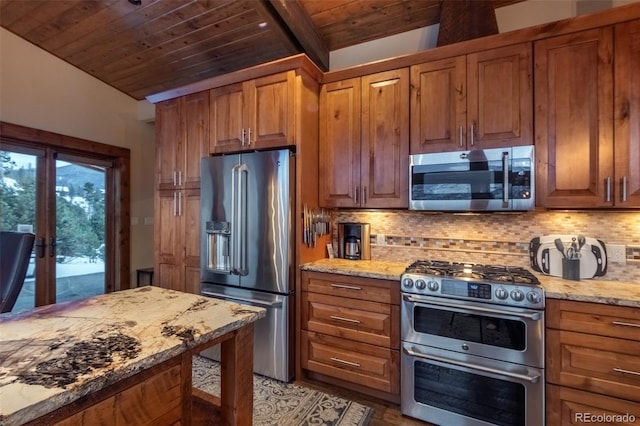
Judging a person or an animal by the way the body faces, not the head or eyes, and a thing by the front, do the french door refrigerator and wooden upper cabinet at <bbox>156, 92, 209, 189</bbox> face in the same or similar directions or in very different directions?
same or similar directions

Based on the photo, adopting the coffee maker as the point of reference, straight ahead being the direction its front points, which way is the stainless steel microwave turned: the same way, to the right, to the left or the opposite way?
the same way

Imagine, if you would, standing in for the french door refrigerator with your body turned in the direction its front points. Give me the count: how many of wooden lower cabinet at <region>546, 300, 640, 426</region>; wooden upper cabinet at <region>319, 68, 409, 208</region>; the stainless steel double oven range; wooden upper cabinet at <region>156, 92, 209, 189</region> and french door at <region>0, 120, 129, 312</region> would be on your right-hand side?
2

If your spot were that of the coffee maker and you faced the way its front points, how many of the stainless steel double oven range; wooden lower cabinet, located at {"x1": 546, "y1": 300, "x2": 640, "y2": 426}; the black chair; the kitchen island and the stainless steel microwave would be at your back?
0

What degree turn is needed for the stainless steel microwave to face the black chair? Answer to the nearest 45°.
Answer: approximately 45° to its right

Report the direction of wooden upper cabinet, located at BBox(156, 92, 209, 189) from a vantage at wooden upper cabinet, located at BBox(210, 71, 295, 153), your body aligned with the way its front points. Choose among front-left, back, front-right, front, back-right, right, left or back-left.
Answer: right

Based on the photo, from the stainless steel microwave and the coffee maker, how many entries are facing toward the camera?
2

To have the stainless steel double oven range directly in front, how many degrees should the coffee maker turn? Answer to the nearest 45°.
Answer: approximately 45° to its left

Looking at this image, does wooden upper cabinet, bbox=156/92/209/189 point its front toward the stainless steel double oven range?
no

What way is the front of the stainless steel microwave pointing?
toward the camera

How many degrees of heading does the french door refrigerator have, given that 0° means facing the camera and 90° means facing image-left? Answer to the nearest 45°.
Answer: approximately 45°

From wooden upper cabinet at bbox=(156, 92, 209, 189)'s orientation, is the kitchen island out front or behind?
out front

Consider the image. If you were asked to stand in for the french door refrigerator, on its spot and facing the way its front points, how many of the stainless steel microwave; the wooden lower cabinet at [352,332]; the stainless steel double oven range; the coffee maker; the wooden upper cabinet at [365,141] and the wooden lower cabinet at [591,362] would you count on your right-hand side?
0

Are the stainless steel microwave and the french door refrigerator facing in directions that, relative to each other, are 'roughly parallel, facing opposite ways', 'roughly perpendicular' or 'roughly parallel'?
roughly parallel

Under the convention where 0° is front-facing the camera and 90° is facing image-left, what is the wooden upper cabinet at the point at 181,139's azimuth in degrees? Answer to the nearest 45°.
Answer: approximately 45°

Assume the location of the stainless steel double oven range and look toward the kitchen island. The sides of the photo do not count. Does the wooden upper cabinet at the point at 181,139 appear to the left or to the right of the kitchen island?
right

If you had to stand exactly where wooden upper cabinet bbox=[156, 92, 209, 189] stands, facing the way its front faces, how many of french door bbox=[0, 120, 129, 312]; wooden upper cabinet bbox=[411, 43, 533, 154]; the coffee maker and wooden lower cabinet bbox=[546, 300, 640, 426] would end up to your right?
1

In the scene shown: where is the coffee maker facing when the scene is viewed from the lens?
facing the viewer
